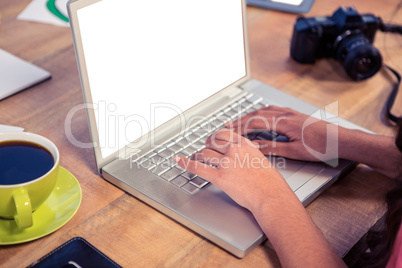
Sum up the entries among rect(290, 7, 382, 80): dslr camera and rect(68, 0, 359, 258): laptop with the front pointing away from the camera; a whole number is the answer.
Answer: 0

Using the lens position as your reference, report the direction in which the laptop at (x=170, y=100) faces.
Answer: facing the viewer and to the right of the viewer

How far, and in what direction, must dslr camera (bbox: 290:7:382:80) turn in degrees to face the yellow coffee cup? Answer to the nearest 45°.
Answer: approximately 90° to its right

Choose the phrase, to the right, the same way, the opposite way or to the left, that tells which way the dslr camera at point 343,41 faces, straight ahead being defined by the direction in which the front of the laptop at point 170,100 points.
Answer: the same way
